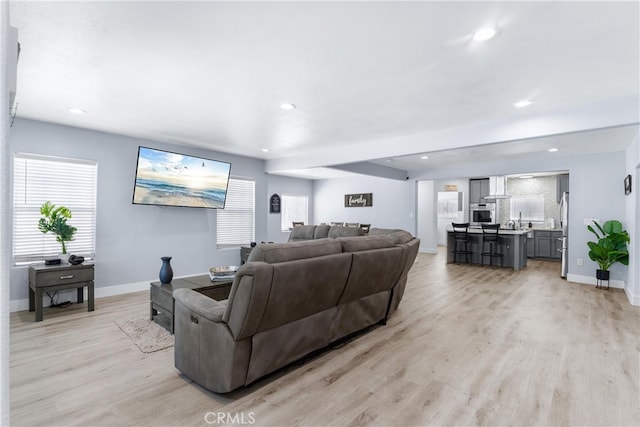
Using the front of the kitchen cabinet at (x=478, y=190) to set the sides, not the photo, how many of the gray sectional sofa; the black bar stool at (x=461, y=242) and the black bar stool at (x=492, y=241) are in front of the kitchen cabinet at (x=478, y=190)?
3

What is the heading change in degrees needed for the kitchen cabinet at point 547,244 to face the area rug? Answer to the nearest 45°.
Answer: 0° — it already faces it

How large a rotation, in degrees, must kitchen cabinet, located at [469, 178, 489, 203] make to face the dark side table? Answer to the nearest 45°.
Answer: approximately 45° to its right

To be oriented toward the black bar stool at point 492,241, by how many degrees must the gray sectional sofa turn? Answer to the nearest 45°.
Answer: approximately 90° to its right

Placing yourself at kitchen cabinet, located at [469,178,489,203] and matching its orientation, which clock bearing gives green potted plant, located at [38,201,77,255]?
The green potted plant is roughly at 1 o'clock from the kitchen cabinet.

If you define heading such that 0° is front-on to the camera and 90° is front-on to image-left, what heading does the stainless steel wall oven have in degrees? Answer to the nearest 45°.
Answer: approximately 0°

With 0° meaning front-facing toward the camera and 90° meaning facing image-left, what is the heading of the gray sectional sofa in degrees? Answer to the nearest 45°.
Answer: approximately 135°

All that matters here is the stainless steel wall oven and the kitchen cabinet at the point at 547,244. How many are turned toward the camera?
2

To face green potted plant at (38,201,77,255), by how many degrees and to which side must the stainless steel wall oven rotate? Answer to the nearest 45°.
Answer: approximately 45° to its right

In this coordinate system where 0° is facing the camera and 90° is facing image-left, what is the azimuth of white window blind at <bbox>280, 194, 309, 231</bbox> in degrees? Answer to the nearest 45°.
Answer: approximately 315°
